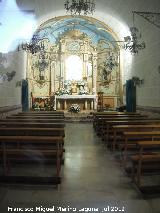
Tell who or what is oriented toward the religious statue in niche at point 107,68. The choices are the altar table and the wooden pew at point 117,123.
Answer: the wooden pew

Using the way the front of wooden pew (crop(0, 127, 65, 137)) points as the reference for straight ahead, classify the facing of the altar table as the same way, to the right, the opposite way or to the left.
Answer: the opposite way

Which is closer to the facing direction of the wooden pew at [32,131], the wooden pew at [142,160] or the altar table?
the altar table

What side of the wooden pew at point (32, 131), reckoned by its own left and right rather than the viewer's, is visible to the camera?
back

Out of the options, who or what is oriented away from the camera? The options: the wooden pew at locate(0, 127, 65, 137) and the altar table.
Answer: the wooden pew

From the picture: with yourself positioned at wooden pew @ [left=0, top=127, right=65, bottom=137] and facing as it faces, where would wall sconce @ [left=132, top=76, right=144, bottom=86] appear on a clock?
The wall sconce is roughly at 1 o'clock from the wooden pew.

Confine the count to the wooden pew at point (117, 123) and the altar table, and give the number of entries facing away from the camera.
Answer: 1

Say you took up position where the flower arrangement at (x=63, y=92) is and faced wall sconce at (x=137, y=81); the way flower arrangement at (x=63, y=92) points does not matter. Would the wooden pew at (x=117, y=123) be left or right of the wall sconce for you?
right

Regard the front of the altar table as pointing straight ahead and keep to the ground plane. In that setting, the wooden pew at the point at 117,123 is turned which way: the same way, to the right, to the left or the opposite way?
the opposite way

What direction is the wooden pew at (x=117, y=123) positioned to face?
away from the camera

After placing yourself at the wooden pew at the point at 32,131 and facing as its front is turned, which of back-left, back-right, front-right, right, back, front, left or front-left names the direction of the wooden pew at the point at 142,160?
back-right
